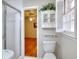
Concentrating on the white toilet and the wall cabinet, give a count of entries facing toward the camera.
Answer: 2

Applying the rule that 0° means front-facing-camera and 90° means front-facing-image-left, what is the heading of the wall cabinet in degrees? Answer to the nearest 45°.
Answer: approximately 0°

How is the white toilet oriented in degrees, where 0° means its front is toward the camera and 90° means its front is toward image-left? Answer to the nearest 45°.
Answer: approximately 0°
